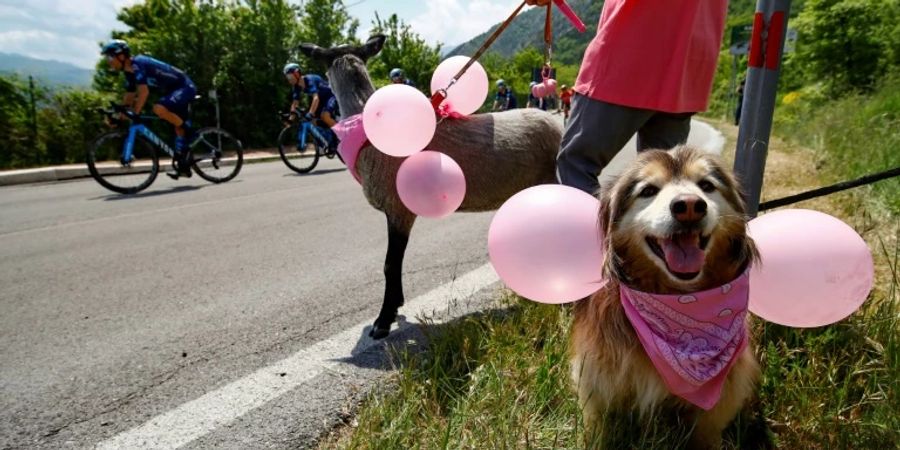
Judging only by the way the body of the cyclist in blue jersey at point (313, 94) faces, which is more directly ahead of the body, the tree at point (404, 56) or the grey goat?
the grey goat

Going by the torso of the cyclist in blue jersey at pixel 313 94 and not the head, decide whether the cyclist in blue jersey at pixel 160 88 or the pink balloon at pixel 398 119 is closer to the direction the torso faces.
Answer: the cyclist in blue jersey

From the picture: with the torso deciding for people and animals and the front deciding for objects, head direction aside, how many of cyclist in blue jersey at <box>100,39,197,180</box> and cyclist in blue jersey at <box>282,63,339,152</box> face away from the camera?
0

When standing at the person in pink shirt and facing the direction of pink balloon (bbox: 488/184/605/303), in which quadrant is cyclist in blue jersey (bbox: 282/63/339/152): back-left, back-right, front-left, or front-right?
back-right

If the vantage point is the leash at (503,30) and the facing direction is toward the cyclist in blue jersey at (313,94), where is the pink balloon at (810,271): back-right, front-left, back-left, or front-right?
back-right

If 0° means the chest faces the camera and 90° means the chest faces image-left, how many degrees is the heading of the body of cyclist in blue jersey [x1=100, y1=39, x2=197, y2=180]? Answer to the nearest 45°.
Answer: approximately 90°

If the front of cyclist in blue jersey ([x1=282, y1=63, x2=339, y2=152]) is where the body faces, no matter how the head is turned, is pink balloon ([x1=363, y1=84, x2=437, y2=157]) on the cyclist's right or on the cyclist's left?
on the cyclist's left

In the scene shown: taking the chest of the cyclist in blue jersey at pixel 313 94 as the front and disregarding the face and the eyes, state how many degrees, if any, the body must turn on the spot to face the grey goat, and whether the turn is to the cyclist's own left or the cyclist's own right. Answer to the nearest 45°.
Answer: approximately 45° to the cyclist's own left

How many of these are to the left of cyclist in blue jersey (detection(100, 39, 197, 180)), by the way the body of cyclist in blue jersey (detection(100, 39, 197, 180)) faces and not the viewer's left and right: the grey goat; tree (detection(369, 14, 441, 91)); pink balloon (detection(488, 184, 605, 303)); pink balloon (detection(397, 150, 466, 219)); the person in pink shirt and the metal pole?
5

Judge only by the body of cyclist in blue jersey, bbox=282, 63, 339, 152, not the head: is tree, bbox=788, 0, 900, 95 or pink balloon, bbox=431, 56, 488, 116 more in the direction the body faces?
the pink balloon

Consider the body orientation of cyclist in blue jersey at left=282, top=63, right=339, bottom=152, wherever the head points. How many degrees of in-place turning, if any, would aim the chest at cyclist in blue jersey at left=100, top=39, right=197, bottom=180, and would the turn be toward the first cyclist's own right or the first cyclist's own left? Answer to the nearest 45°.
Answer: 0° — they already face them

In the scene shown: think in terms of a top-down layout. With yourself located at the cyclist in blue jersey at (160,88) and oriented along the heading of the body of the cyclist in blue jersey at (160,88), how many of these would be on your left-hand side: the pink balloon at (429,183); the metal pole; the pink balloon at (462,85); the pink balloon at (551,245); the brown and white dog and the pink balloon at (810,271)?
6

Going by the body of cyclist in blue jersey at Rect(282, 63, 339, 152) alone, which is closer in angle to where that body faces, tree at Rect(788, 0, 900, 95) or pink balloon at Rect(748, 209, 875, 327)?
the pink balloon

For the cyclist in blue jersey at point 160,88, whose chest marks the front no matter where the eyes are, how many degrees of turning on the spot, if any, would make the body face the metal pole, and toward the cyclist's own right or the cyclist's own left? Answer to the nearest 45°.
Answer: approximately 90° to the cyclist's own left

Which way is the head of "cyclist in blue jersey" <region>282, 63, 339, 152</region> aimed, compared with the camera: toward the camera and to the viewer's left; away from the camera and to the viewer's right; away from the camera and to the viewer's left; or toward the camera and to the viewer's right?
toward the camera and to the viewer's left
